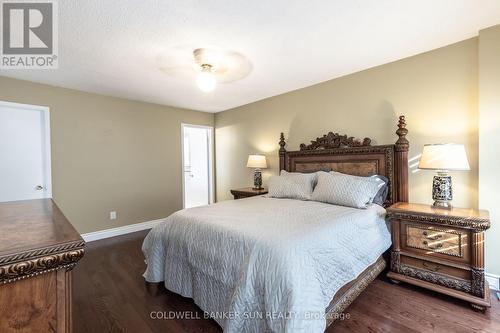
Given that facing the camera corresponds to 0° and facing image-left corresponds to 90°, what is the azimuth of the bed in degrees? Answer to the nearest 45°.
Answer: approximately 45°

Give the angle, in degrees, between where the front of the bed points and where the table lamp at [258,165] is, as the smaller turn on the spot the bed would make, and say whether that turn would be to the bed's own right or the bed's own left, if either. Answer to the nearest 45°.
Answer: approximately 135° to the bed's own right

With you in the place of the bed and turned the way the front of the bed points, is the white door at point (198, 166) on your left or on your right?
on your right

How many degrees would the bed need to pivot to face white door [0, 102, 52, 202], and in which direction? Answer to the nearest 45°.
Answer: approximately 45° to its right
